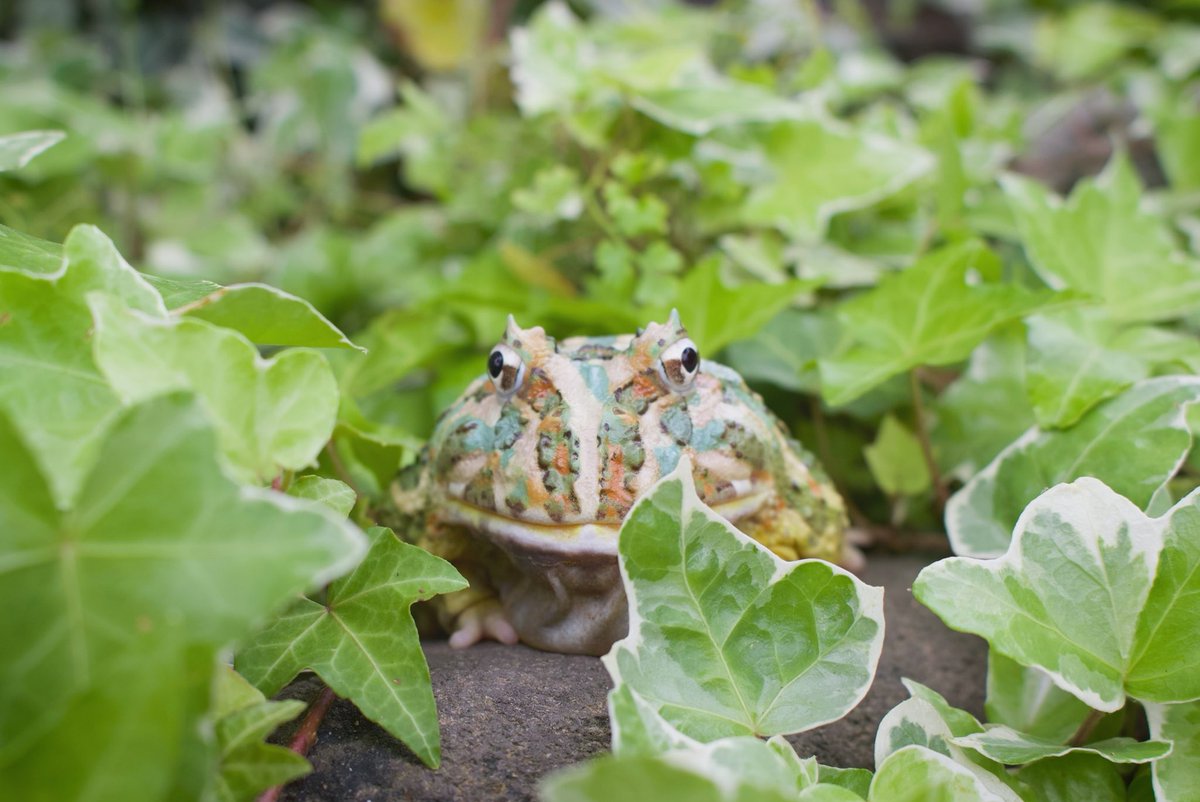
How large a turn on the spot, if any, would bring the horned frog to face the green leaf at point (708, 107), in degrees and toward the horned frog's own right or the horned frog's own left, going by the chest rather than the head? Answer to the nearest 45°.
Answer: approximately 180°

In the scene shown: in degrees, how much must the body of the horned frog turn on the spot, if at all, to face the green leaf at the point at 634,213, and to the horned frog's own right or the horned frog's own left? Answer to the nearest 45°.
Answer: approximately 180°

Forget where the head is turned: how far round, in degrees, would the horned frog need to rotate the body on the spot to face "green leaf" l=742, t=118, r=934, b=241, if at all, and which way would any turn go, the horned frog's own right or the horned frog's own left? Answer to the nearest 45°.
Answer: approximately 180°

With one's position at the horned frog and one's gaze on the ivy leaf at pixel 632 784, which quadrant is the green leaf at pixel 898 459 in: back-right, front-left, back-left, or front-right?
back-left

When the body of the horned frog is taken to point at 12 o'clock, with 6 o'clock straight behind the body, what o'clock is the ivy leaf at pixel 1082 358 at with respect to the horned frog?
The ivy leaf is roughly at 8 o'clock from the horned frog.

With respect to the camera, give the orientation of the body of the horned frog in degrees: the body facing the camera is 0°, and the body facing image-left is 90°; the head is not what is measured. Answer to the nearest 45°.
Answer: approximately 0°
